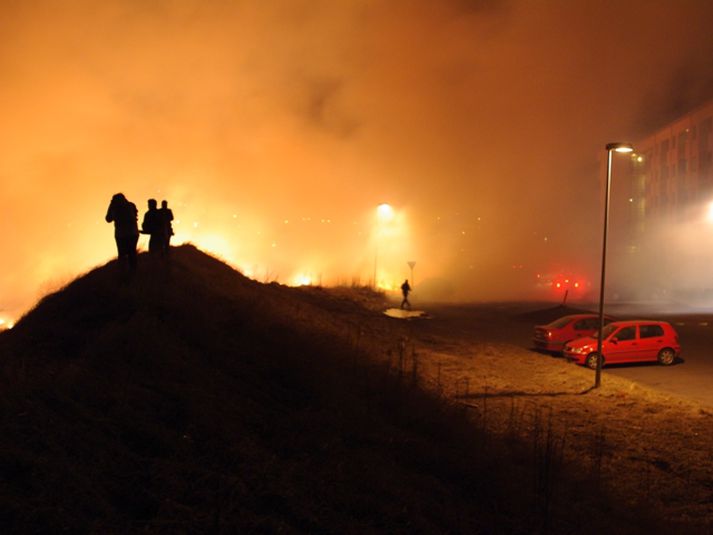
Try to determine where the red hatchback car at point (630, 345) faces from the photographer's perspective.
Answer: facing the viewer and to the left of the viewer

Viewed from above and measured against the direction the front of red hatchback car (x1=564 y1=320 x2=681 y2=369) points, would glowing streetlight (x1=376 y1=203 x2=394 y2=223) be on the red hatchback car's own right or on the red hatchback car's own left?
on the red hatchback car's own right

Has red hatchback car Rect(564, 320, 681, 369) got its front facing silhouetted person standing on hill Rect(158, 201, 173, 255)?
yes

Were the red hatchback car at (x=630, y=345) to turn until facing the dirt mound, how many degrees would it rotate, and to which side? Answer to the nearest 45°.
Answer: approximately 45° to its left

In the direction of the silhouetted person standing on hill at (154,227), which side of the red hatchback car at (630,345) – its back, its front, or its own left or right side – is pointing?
front

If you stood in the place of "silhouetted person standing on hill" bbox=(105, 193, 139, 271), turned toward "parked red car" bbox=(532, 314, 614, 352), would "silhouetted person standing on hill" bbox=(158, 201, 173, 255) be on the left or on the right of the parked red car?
left

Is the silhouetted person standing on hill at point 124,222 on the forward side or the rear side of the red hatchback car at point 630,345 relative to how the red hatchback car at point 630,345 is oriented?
on the forward side

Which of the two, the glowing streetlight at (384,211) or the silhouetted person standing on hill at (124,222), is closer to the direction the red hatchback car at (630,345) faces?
the silhouetted person standing on hill
